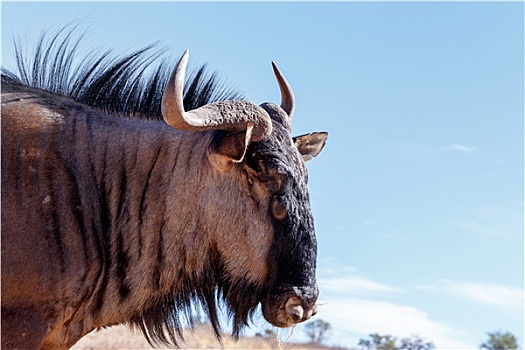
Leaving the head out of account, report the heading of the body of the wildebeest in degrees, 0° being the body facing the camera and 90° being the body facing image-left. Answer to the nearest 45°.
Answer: approximately 270°
